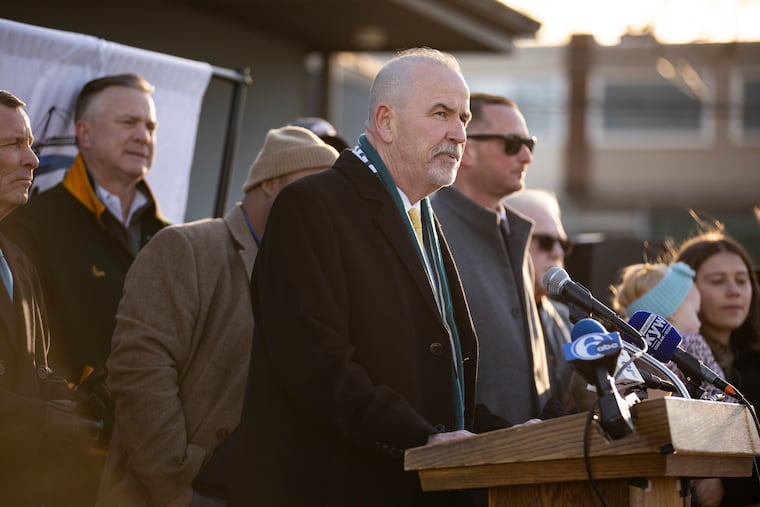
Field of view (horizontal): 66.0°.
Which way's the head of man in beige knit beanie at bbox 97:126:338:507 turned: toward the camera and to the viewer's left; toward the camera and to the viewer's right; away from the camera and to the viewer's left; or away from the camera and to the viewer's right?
away from the camera and to the viewer's right

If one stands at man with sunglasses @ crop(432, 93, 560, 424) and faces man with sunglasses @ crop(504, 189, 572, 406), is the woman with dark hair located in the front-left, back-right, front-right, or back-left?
front-right

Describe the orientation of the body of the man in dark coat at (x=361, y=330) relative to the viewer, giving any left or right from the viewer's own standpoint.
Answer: facing the viewer and to the right of the viewer

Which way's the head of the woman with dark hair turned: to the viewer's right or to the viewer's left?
to the viewer's left

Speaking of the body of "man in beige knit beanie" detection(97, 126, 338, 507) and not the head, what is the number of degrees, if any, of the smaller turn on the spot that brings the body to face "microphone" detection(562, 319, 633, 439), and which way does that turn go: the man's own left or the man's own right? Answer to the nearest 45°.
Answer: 0° — they already face it

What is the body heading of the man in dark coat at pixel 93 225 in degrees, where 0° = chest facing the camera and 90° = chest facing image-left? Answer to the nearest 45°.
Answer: approximately 315°

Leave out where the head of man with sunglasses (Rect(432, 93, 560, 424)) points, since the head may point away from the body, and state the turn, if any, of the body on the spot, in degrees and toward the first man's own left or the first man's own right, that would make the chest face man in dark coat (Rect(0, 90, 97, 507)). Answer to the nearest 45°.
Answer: approximately 90° to the first man's own right

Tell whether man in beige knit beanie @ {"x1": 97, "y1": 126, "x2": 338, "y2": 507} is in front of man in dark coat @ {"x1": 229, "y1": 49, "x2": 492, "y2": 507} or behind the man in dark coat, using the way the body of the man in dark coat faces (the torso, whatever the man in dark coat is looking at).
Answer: behind
